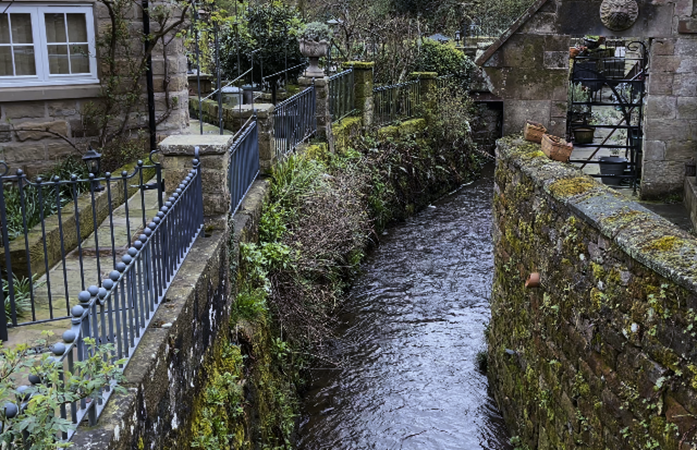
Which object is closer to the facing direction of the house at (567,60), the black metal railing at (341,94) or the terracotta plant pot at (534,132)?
the terracotta plant pot

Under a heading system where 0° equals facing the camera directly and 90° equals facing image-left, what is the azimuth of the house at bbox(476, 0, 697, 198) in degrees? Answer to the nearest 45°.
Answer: approximately 0°

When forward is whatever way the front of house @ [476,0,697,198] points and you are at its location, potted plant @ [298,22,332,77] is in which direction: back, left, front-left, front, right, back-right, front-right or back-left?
back-right

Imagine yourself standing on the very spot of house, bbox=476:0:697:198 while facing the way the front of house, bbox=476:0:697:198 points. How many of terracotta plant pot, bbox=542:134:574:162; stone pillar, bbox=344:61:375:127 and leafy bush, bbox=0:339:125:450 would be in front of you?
2

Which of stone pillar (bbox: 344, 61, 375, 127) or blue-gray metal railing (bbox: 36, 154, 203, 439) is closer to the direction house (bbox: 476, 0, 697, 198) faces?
the blue-gray metal railing

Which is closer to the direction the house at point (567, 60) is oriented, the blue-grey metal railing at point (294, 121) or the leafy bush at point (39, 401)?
the leafy bush

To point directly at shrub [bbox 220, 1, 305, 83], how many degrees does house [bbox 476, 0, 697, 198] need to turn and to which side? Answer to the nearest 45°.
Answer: approximately 135° to its right

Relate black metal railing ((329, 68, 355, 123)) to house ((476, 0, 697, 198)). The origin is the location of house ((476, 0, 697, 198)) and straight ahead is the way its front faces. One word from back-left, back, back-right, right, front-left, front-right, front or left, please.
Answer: back-right
